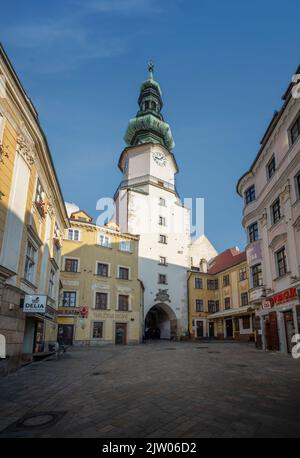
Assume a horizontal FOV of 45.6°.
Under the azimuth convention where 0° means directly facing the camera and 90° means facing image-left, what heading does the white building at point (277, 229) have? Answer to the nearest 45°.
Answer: approximately 45°

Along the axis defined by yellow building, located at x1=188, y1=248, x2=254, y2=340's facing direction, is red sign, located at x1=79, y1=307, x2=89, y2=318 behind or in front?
in front

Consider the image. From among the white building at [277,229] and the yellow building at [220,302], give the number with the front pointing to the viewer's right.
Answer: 0

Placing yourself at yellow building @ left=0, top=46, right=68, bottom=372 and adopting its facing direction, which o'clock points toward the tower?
The tower is roughly at 10 o'clock from the yellow building.

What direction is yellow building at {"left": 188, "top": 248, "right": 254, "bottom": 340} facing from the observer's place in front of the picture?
facing the viewer and to the left of the viewer

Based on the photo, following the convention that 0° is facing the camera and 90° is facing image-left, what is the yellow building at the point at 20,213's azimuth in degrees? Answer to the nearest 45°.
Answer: approximately 270°

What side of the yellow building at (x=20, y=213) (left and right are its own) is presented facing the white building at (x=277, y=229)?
front

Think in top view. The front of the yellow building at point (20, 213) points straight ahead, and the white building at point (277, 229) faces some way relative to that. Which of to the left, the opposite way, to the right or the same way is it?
the opposite way

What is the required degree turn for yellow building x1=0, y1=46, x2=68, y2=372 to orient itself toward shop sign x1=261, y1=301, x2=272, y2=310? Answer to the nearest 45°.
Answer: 0° — it already faces it

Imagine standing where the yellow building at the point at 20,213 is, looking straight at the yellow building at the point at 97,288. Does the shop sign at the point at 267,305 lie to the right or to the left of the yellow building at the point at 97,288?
right

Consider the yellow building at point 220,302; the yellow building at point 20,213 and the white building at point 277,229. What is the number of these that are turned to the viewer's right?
1
